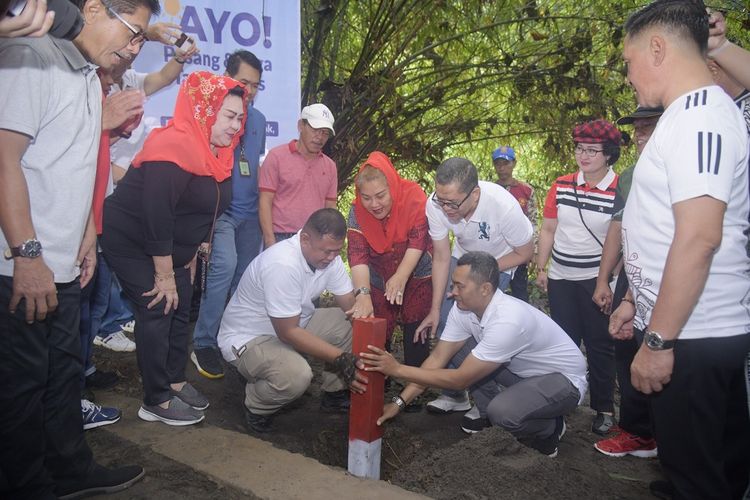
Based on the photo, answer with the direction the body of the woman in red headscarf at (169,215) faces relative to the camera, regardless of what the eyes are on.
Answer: to the viewer's right

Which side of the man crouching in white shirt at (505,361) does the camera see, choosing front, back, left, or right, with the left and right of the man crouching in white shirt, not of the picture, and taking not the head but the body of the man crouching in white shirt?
left

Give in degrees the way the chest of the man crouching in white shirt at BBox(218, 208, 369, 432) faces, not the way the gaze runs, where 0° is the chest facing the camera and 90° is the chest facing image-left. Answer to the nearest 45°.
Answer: approximately 315°

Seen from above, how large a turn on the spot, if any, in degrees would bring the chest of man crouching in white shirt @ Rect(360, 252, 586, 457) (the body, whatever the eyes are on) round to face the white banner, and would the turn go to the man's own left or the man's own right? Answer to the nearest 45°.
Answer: approximately 45° to the man's own right

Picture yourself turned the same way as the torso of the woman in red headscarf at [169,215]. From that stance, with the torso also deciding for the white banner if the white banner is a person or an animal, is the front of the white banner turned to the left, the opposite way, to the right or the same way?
to the right

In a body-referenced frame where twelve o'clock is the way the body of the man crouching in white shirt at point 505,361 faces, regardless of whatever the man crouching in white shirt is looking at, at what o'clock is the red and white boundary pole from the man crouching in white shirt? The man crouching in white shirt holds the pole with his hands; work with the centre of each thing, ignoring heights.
The red and white boundary pole is roughly at 11 o'clock from the man crouching in white shirt.

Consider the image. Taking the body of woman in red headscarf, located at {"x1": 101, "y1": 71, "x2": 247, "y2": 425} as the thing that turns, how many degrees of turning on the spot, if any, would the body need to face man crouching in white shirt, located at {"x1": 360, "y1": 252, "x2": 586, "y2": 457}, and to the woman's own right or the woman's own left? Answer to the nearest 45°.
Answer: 0° — they already face them

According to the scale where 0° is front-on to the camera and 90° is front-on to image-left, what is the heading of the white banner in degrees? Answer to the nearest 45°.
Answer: approximately 0°

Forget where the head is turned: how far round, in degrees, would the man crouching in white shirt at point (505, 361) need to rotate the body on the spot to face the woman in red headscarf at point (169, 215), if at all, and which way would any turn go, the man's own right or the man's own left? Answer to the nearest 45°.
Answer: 0° — they already face them
